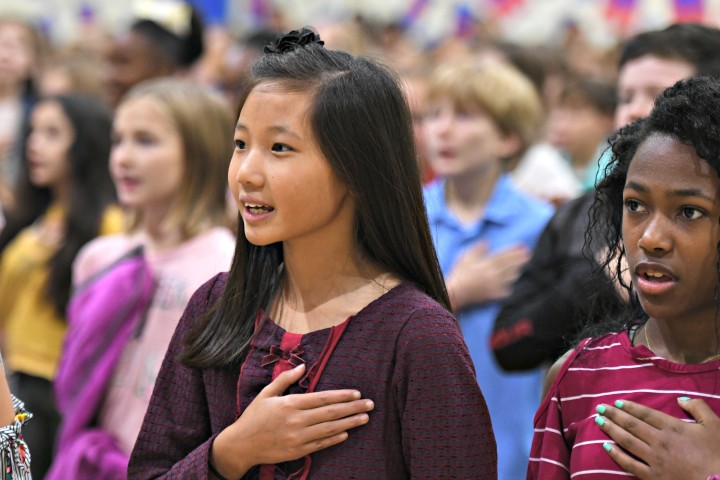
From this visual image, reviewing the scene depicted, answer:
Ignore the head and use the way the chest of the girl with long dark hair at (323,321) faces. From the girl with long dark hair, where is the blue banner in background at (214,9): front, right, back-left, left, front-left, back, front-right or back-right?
back-right

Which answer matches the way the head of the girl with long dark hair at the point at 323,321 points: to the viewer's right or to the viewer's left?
to the viewer's left

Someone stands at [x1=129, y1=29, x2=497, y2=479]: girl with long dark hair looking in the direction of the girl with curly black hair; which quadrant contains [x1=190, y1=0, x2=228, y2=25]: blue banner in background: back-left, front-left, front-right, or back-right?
back-left

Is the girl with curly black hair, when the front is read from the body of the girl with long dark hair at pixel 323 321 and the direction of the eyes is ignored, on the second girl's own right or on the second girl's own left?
on the second girl's own left

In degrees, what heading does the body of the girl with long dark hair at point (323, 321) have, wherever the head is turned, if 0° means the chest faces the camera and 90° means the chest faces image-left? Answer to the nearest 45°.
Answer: approximately 45°
